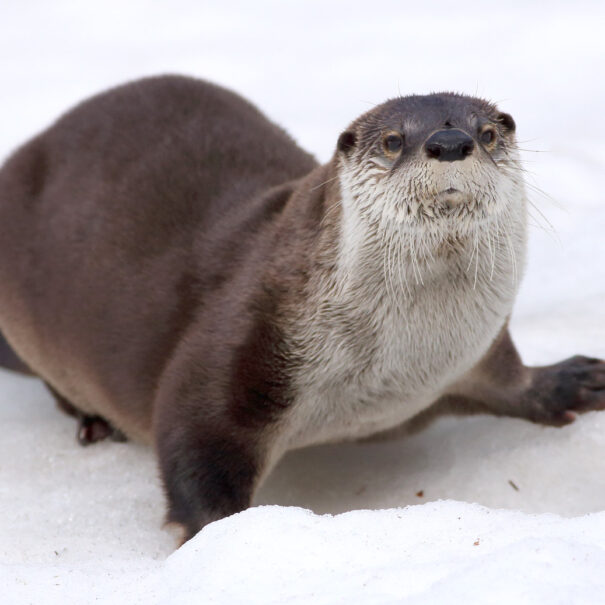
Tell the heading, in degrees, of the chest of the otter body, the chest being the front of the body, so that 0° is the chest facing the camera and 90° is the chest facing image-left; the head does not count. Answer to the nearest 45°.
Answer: approximately 315°
